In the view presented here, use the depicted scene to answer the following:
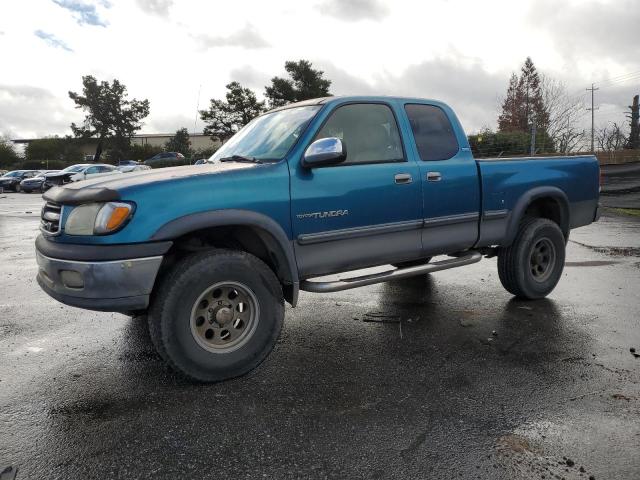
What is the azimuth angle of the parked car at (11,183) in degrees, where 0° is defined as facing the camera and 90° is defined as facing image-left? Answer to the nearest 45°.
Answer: approximately 45°

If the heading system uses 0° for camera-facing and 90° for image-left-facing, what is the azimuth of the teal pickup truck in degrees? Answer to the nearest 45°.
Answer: approximately 45°

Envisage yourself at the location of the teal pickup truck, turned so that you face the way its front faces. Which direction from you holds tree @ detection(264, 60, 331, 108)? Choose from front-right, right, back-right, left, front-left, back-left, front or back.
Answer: back-right

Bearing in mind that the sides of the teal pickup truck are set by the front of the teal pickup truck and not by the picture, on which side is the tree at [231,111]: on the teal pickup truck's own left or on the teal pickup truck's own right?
on the teal pickup truck's own right
